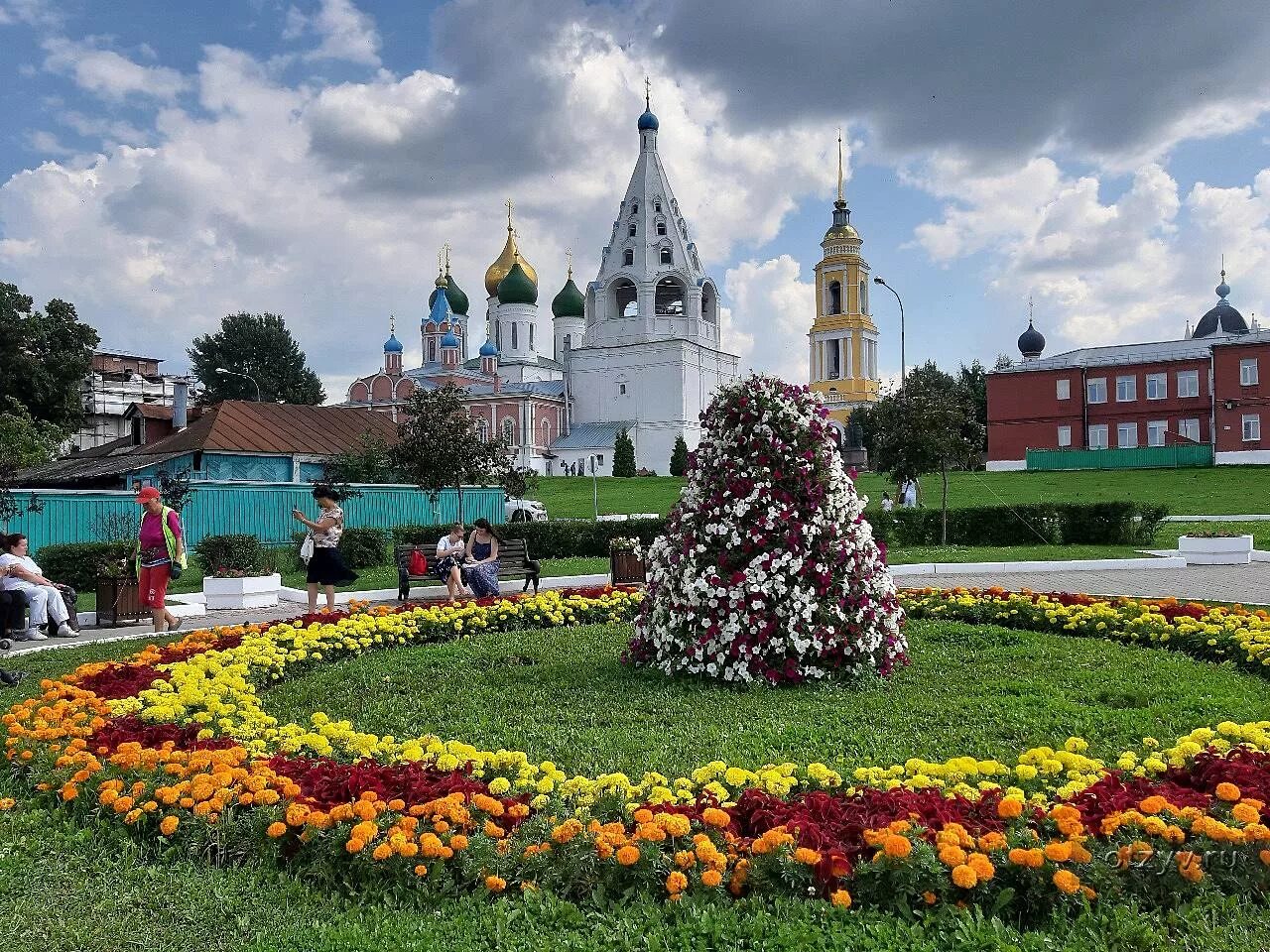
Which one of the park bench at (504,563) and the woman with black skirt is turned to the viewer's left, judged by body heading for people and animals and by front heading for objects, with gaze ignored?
the woman with black skirt

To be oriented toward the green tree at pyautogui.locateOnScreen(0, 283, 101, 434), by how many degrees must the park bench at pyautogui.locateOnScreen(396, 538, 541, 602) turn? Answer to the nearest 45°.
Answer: approximately 135° to its right

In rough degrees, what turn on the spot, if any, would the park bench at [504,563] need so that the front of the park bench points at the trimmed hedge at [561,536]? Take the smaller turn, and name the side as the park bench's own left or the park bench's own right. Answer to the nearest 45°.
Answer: approximately 180°

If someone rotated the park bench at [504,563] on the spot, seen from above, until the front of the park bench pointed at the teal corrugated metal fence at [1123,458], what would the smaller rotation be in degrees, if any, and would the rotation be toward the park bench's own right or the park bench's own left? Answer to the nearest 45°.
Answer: approximately 135° to the park bench's own left

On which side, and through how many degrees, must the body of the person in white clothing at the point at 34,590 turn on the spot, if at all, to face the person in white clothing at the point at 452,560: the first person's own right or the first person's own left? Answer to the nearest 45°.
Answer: approximately 45° to the first person's own left

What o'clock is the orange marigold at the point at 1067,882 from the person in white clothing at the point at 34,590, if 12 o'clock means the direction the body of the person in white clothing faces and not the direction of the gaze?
The orange marigold is roughly at 1 o'clock from the person in white clothing.

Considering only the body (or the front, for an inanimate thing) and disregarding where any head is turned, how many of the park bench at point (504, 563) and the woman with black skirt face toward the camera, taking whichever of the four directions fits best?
1

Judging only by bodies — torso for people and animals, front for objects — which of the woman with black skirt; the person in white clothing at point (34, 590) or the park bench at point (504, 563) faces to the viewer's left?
the woman with black skirt

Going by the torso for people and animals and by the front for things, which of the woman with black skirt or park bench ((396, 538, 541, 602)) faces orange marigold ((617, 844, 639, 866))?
the park bench

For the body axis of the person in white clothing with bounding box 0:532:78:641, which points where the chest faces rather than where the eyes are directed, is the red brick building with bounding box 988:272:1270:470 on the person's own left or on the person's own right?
on the person's own left

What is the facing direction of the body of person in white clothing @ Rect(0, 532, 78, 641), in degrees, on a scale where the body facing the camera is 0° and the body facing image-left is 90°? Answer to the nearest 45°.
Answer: approximately 315°

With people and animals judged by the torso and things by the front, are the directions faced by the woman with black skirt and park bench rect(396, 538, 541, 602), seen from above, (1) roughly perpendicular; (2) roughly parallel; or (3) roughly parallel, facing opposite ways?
roughly perpendicular

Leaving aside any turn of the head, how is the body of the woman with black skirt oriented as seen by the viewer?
to the viewer's left
